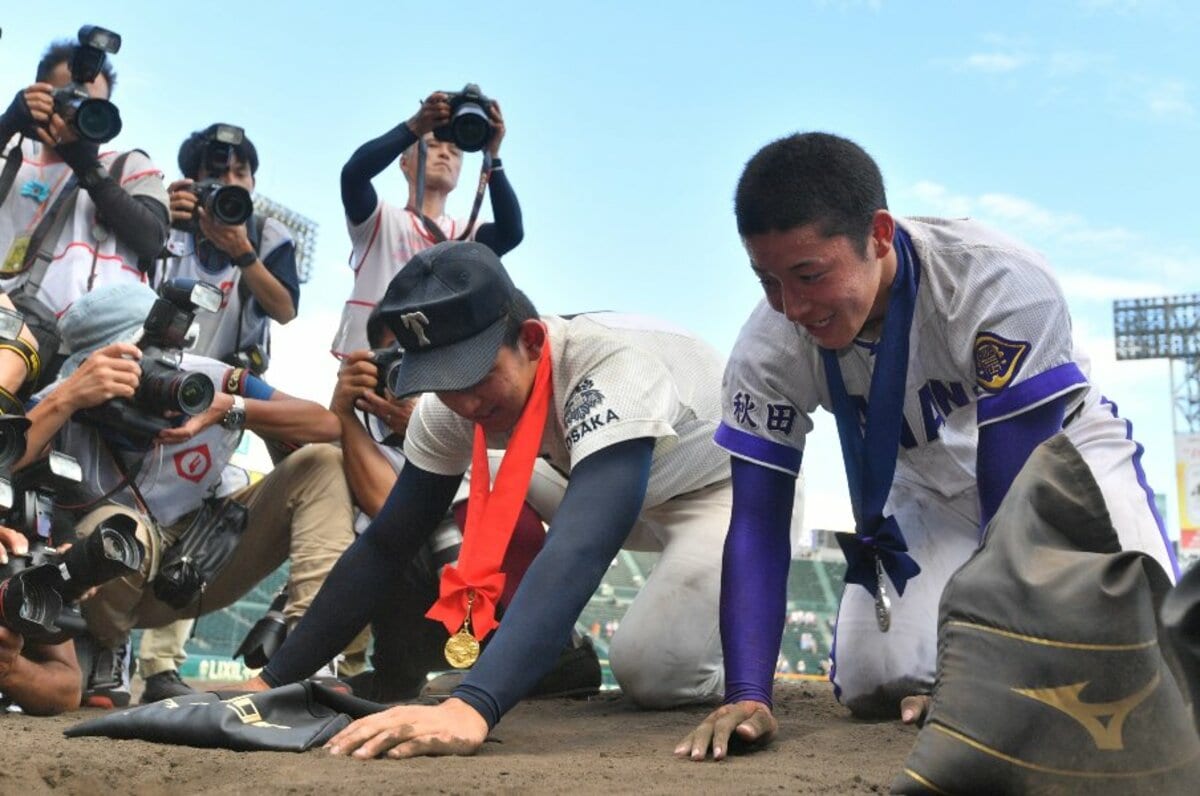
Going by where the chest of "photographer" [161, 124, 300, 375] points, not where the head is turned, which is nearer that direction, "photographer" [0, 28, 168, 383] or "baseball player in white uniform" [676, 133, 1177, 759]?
the baseball player in white uniform

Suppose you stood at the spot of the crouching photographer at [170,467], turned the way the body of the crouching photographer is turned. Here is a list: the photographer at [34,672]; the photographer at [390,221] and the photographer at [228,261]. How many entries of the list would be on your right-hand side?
1

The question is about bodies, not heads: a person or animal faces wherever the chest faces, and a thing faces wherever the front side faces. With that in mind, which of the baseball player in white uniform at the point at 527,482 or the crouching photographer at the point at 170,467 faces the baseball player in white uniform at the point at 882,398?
the crouching photographer

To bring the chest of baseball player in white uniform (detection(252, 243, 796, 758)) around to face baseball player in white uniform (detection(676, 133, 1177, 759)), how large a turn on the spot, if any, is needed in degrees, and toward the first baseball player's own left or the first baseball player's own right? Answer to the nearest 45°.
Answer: approximately 135° to the first baseball player's own left

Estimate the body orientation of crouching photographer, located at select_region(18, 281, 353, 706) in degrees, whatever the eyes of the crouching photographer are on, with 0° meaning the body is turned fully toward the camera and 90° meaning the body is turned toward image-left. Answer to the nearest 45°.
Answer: approximately 315°

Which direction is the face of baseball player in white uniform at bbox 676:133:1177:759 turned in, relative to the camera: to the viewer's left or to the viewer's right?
to the viewer's left

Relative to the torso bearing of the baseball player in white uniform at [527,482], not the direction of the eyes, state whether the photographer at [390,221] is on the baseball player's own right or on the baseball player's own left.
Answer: on the baseball player's own right

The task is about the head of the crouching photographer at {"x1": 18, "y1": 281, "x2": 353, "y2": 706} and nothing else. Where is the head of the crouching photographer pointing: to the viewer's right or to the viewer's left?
to the viewer's right

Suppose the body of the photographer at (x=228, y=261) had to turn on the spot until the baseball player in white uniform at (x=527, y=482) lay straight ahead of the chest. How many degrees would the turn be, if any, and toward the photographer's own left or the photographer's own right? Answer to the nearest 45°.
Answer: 0° — they already face them

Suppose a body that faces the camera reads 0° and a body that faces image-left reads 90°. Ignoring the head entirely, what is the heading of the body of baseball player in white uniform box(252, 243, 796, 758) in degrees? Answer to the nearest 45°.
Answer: approximately 45°
